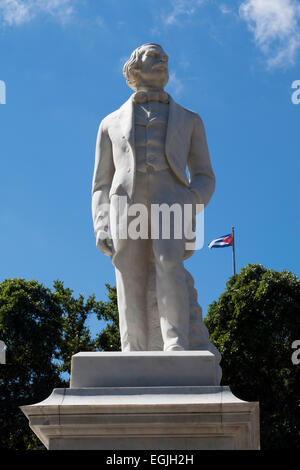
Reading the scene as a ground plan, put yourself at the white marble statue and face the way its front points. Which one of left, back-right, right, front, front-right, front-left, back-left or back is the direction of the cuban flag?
back

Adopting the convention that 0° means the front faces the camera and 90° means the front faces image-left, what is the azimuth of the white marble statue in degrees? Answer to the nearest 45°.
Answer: approximately 0°
